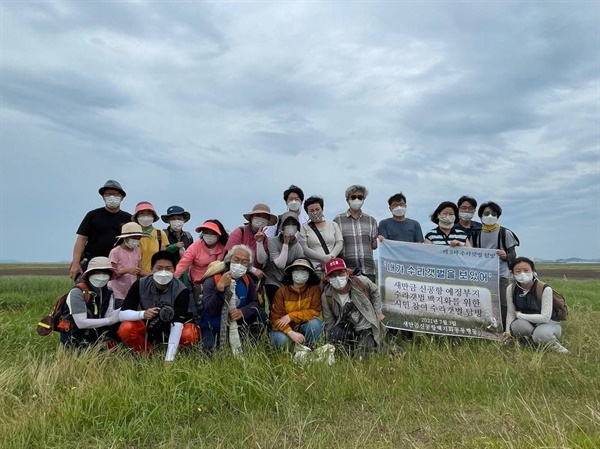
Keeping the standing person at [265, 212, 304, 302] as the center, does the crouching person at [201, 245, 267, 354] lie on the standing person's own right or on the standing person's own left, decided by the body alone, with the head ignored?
on the standing person's own right

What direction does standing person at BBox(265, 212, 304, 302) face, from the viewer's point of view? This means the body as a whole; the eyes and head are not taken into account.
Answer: toward the camera

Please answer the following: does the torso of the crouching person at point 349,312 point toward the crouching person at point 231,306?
no

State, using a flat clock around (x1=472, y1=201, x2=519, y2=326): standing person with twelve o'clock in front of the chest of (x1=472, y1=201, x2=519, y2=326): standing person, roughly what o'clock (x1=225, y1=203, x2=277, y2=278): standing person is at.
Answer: (x1=225, y1=203, x2=277, y2=278): standing person is roughly at 2 o'clock from (x1=472, y1=201, x2=519, y2=326): standing person.

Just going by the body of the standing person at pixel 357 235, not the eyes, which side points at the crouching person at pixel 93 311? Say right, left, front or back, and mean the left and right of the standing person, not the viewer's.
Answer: right

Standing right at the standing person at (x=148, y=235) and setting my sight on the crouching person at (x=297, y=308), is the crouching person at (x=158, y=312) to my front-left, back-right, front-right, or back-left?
front-right

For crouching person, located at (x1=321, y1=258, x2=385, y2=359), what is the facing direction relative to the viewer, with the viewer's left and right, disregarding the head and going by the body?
facing the viewer

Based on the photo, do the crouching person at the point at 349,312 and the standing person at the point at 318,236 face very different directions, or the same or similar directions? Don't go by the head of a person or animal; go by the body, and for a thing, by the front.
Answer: same or similar directions

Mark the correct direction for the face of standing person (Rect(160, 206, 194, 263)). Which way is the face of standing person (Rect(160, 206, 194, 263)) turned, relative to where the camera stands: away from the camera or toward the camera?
toward the camera

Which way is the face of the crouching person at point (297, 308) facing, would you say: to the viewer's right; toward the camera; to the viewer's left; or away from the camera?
toward the camera

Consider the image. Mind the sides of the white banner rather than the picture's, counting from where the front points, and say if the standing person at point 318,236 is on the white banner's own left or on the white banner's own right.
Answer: on the white banner's own right

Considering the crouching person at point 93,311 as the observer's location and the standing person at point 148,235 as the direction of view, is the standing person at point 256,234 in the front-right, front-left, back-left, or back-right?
front-right

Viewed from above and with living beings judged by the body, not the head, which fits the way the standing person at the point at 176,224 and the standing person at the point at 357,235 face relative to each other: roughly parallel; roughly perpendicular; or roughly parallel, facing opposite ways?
roughly parallel

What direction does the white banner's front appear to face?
toward the camera

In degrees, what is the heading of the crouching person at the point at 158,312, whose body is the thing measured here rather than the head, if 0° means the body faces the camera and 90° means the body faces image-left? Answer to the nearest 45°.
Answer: approximately 0°

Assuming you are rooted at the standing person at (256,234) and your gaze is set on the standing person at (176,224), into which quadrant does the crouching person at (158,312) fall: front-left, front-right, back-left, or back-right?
front-left
